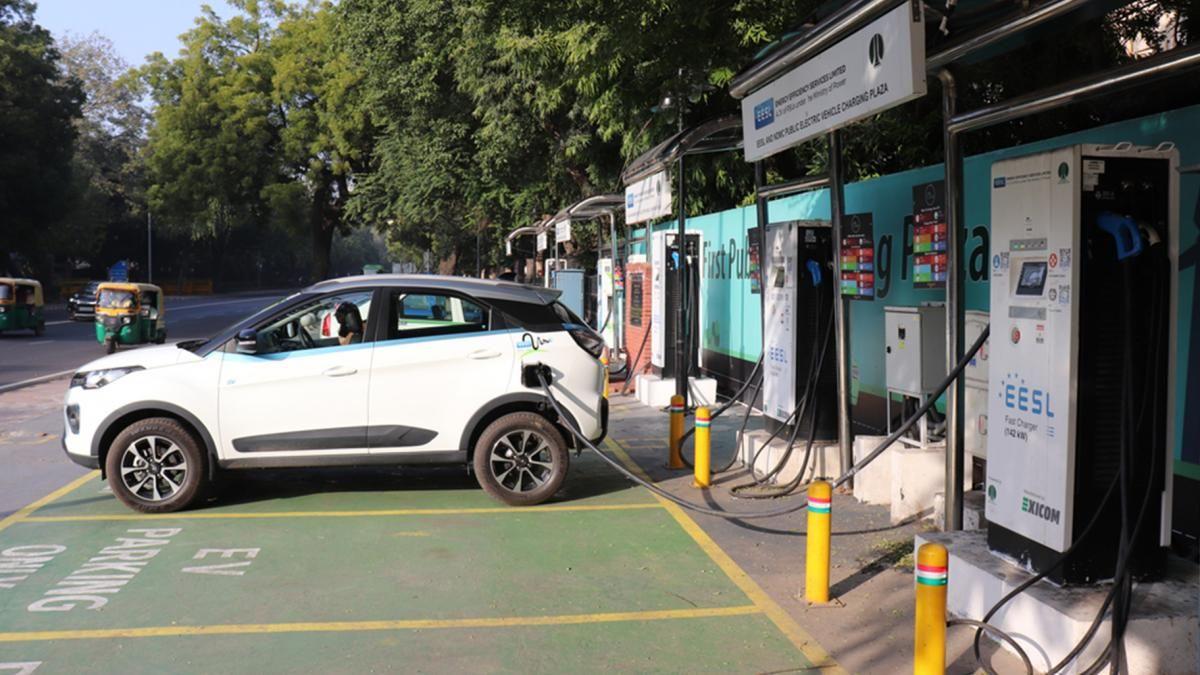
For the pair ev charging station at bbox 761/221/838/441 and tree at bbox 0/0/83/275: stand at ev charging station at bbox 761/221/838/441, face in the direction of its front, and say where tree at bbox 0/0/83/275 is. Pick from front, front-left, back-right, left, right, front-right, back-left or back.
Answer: right

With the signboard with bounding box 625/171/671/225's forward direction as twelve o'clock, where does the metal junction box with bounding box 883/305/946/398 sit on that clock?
The metal junction box is roughly at 10 o'clock from the signboard.

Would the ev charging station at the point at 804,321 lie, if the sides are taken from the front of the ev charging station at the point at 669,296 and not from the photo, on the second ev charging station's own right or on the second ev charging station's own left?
on the second ev charging station's own left

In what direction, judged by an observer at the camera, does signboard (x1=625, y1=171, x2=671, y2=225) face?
facing the viewer and to the left of the viewer

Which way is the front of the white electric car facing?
to the viewer's left

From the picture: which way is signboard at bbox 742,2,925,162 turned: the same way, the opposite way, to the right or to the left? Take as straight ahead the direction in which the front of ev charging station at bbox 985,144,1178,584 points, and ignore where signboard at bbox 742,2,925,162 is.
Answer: the same way

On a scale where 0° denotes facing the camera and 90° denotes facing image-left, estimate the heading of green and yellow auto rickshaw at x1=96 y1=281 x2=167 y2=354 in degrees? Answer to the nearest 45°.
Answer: approximately 45°

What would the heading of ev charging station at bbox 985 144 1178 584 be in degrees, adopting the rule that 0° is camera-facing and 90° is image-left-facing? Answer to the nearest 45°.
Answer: approximately 45°

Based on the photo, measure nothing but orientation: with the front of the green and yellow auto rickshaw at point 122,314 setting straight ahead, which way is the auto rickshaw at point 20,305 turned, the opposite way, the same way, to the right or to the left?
the same way

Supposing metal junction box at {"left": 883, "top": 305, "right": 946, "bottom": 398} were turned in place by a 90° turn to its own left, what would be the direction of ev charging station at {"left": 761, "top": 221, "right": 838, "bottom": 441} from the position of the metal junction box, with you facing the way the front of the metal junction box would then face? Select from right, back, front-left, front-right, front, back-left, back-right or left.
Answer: back

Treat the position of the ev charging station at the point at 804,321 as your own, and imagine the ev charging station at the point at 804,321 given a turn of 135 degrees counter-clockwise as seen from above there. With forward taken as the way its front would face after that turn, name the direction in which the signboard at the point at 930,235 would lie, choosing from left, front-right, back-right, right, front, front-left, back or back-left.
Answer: front-right

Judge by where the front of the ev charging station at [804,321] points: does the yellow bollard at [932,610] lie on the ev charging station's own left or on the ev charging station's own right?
on the ev charging station's own left
